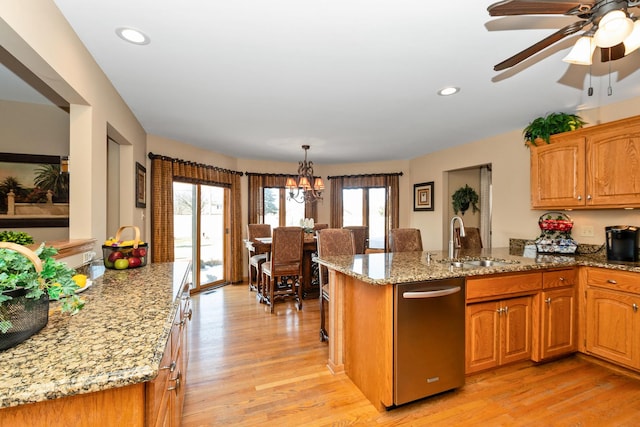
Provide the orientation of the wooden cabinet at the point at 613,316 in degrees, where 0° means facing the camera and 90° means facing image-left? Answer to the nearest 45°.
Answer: approximately 45°

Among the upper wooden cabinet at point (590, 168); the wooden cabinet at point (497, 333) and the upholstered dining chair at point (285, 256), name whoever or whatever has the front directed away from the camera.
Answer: the upholstered dining chair

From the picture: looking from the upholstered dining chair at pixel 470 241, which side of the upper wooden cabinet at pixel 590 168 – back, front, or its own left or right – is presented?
right

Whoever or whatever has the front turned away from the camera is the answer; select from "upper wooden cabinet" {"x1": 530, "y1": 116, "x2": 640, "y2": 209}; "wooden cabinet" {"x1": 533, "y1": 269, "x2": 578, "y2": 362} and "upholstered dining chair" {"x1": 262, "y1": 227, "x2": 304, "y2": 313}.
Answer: the upholstered dining chair

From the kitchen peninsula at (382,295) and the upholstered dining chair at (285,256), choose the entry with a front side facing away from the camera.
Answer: the upholstered dining chair

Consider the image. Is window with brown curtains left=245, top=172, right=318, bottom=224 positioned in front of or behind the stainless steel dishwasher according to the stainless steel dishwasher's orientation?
behind

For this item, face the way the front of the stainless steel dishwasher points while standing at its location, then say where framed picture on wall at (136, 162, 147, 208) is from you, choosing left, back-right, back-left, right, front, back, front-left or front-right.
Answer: back-right

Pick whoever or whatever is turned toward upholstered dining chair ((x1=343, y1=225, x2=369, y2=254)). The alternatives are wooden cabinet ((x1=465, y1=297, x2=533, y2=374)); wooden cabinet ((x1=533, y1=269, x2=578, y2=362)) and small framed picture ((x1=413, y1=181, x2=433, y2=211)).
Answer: the small framed picture

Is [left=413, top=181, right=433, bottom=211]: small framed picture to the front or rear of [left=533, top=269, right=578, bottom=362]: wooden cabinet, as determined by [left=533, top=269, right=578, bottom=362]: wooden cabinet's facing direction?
to the rear

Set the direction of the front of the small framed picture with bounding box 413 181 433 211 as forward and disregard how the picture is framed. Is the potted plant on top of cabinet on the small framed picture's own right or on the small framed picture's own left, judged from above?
on the small framed picture's own left

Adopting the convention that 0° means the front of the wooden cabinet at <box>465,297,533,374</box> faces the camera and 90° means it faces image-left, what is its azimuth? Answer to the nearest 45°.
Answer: approximately 315°

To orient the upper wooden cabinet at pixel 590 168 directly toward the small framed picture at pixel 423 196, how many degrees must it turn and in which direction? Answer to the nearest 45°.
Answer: approximately 90° to its right

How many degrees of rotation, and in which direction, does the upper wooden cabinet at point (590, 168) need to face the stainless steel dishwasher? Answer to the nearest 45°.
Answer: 0° — it already faces it

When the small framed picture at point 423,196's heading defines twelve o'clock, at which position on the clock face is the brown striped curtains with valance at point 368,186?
The brown striped curtains with valance is roughly at 2 o'clock from the small framed picture.

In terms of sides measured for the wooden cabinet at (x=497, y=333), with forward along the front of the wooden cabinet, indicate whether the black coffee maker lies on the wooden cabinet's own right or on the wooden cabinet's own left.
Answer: on the wooden cabinet's own left

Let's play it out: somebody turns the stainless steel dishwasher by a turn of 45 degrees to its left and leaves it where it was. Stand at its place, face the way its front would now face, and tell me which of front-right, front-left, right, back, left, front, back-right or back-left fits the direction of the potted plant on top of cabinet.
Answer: front-left

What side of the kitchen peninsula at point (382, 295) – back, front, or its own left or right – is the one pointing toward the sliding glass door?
back
